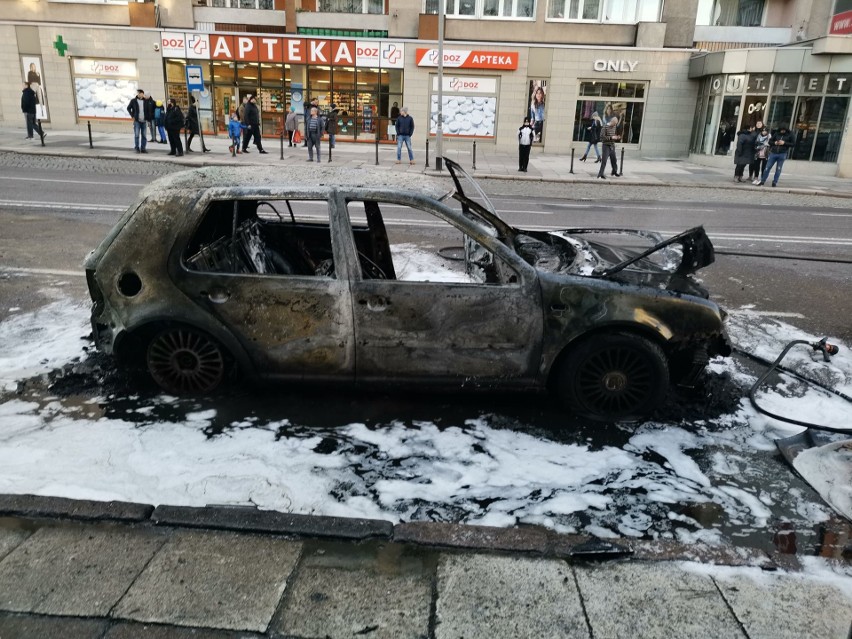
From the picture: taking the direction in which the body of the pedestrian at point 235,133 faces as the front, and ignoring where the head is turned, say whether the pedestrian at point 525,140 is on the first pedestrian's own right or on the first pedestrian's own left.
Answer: on the first pedestrian's own left

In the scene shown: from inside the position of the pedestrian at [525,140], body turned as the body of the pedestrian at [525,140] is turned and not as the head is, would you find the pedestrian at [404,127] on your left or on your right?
on your right

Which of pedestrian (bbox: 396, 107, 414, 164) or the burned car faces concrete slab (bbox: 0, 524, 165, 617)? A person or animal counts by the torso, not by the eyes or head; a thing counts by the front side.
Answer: the pedestrian

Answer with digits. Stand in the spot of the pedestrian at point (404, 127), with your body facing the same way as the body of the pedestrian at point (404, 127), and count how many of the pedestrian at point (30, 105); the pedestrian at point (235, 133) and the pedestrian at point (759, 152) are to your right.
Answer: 2

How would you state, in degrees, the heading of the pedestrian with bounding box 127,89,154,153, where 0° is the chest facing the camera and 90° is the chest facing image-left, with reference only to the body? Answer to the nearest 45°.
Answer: approximately 0°

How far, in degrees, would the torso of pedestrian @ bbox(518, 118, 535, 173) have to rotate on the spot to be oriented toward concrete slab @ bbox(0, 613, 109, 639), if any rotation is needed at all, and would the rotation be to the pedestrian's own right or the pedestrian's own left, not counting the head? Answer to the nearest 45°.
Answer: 0° — they already face it

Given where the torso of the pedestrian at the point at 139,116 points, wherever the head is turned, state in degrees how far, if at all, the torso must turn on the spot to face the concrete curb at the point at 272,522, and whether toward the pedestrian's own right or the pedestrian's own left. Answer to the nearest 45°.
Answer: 0° — they already face it

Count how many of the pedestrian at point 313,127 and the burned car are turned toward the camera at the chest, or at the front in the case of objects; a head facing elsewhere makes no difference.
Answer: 1

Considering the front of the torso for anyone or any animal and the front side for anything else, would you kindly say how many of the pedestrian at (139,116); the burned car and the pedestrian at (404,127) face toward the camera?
2

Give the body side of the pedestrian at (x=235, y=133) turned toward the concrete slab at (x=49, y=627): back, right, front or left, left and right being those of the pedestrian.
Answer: front

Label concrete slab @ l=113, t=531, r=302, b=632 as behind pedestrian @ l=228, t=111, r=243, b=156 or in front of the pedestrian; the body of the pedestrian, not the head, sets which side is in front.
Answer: in front

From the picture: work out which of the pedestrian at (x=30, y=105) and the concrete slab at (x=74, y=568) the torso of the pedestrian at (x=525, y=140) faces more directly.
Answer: the concrete slab

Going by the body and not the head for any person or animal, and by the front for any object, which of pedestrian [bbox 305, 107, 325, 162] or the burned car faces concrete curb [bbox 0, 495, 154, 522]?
the pedestrian

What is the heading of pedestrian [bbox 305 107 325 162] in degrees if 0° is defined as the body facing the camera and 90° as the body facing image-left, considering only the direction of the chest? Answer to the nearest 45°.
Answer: approximately 0°

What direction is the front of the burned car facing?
to the viewer's right

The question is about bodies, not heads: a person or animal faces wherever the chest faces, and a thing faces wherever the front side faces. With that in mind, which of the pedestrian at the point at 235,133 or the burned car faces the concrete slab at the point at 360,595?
the pedestrian
